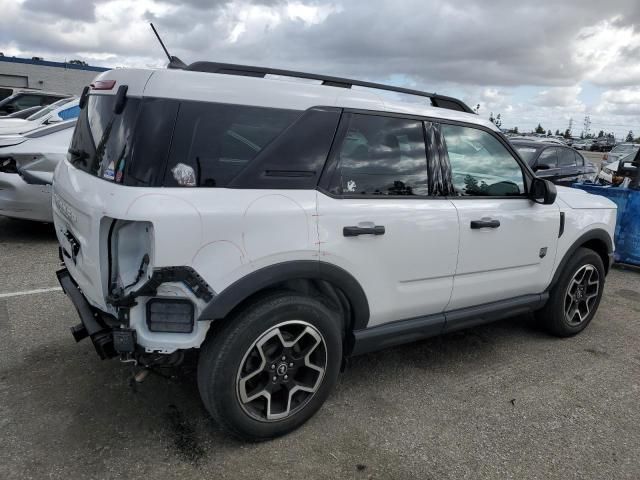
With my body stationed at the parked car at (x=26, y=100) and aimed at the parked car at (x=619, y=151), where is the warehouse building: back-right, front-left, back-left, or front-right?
back-left

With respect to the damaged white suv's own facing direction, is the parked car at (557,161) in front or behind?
in front

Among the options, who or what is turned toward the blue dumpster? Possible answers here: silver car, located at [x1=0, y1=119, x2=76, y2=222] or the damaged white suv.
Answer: the damaged white suv

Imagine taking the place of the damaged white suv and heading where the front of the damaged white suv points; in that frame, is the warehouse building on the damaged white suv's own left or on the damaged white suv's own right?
on the damaged white suv's own left

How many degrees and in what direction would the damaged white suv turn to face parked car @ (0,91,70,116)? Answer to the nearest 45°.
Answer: approximately 90° to its left

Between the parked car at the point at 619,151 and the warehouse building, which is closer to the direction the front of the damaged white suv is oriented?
the parked car

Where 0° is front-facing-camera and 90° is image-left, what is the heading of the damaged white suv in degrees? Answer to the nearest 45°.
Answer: approximately 225°

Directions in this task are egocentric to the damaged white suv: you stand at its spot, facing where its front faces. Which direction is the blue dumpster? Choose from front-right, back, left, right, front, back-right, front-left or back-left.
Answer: front

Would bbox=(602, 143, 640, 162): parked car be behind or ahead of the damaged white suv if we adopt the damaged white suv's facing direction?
ahead

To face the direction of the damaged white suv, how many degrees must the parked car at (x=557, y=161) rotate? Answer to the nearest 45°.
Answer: approximately 45° to its left

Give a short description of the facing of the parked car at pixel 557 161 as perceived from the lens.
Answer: facing the viewer and to the left of the viewer
